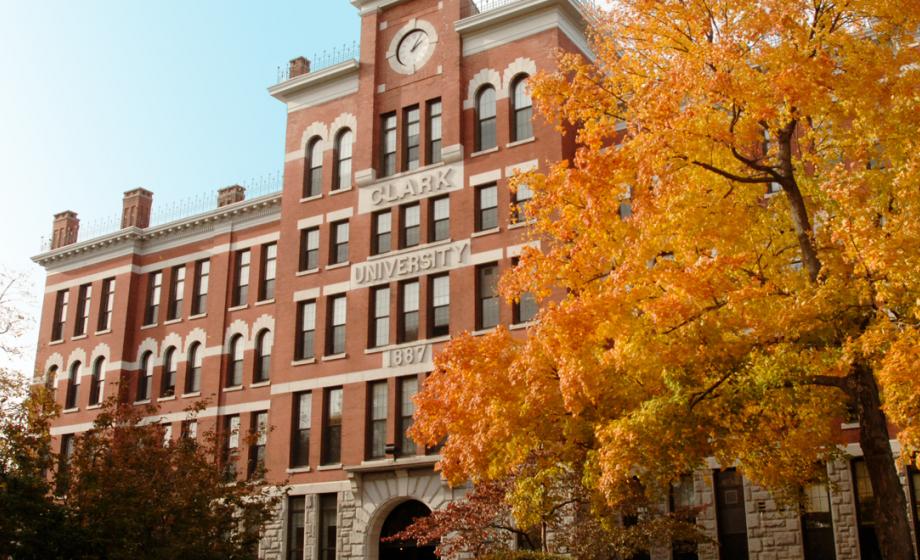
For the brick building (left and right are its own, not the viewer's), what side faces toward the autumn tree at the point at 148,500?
front

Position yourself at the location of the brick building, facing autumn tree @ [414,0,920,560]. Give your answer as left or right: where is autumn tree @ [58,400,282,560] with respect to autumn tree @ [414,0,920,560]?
right

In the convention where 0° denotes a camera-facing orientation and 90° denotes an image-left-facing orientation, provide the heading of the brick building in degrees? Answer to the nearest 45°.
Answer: approximately 45°

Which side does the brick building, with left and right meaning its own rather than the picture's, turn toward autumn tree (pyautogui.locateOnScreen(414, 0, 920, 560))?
left
